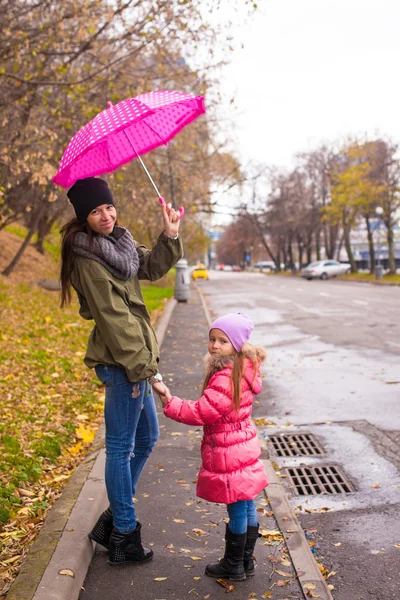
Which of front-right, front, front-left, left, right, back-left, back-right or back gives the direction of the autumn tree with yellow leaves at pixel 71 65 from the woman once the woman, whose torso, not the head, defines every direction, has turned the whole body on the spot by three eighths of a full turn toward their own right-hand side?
back-right

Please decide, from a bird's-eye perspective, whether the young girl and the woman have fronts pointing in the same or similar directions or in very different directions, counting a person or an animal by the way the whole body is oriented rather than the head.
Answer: very different directions

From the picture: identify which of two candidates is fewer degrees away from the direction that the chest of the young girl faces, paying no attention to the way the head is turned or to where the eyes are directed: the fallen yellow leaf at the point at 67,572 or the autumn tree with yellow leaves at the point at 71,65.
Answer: the fallen yellow leaf

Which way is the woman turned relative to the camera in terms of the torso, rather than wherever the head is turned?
to the viewer's right

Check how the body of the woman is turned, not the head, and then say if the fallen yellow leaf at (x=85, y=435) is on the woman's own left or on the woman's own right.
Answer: on the woman's own left

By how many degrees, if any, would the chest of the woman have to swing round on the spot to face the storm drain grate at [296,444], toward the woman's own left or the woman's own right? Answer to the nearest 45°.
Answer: approximately 45° to the woman's own left

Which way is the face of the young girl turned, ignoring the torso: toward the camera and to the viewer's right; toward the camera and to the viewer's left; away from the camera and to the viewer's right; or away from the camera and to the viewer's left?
toward the camera and to the viewer's left
